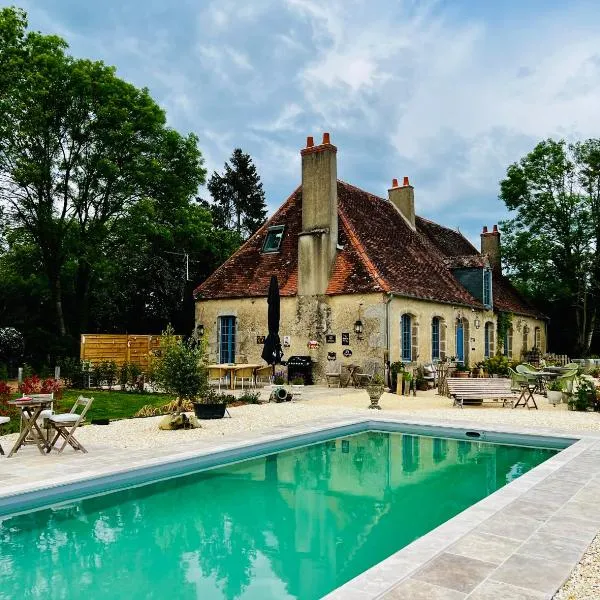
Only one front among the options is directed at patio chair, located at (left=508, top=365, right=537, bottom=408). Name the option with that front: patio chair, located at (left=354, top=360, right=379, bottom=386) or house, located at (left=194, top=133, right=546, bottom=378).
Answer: the house

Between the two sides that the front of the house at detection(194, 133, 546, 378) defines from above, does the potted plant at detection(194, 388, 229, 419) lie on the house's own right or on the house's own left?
on the house's own right

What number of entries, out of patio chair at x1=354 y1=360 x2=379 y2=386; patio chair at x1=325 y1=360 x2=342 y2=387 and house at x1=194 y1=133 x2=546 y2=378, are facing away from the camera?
0

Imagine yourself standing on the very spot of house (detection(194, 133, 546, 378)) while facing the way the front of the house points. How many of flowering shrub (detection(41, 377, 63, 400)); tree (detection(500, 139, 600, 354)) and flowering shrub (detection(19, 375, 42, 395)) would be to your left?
1

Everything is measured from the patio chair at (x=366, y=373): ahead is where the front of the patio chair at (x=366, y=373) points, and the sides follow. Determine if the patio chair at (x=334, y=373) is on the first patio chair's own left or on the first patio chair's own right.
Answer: on the first patio chair's own right

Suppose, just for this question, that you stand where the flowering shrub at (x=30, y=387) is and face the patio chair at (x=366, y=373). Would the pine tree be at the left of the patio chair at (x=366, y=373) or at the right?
left

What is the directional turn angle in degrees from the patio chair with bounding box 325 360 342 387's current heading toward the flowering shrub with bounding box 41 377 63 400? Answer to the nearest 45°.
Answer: approximately 45° to its right

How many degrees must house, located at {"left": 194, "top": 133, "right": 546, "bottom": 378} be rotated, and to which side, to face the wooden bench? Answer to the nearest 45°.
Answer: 0° — it already faces it

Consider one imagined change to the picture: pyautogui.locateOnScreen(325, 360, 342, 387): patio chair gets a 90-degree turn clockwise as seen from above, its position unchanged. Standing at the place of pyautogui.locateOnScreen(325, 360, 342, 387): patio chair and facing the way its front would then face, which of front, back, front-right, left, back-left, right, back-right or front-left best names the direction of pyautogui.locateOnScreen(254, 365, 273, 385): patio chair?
front

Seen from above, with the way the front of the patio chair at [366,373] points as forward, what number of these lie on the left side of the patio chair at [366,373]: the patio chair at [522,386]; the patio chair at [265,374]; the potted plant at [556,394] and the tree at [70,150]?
2

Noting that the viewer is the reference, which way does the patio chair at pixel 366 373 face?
facing the viewer and to the left of the viewer

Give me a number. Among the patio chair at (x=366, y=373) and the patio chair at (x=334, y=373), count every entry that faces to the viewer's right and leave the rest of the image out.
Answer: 0

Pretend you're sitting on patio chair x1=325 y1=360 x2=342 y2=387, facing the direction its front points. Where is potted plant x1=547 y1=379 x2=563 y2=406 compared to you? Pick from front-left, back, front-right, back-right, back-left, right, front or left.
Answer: front-left

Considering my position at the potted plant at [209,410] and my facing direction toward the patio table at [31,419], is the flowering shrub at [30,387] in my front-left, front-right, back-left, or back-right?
front-right

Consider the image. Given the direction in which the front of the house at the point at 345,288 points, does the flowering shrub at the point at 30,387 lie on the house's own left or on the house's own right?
on the house's own right

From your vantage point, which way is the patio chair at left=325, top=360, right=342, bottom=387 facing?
toward the camera
